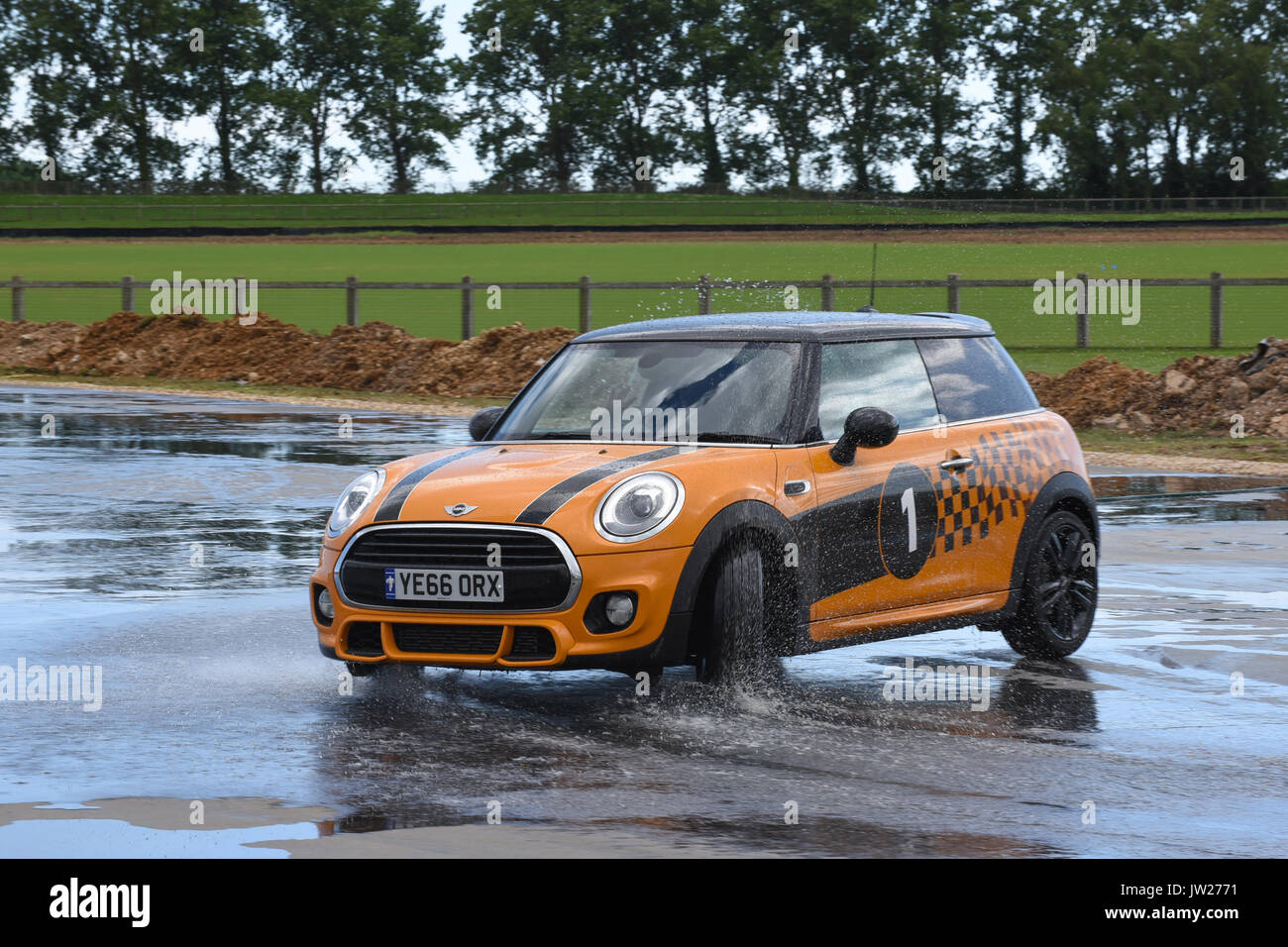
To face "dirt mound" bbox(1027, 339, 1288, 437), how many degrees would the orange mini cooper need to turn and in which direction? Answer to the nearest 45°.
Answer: approximately 135° to its right

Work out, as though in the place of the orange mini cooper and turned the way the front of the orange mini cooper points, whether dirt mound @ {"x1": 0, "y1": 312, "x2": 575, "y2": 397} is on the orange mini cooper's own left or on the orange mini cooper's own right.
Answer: on the orange mini cooper's own right

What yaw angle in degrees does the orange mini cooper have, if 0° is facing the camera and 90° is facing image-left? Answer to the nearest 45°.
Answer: approximately 45°
